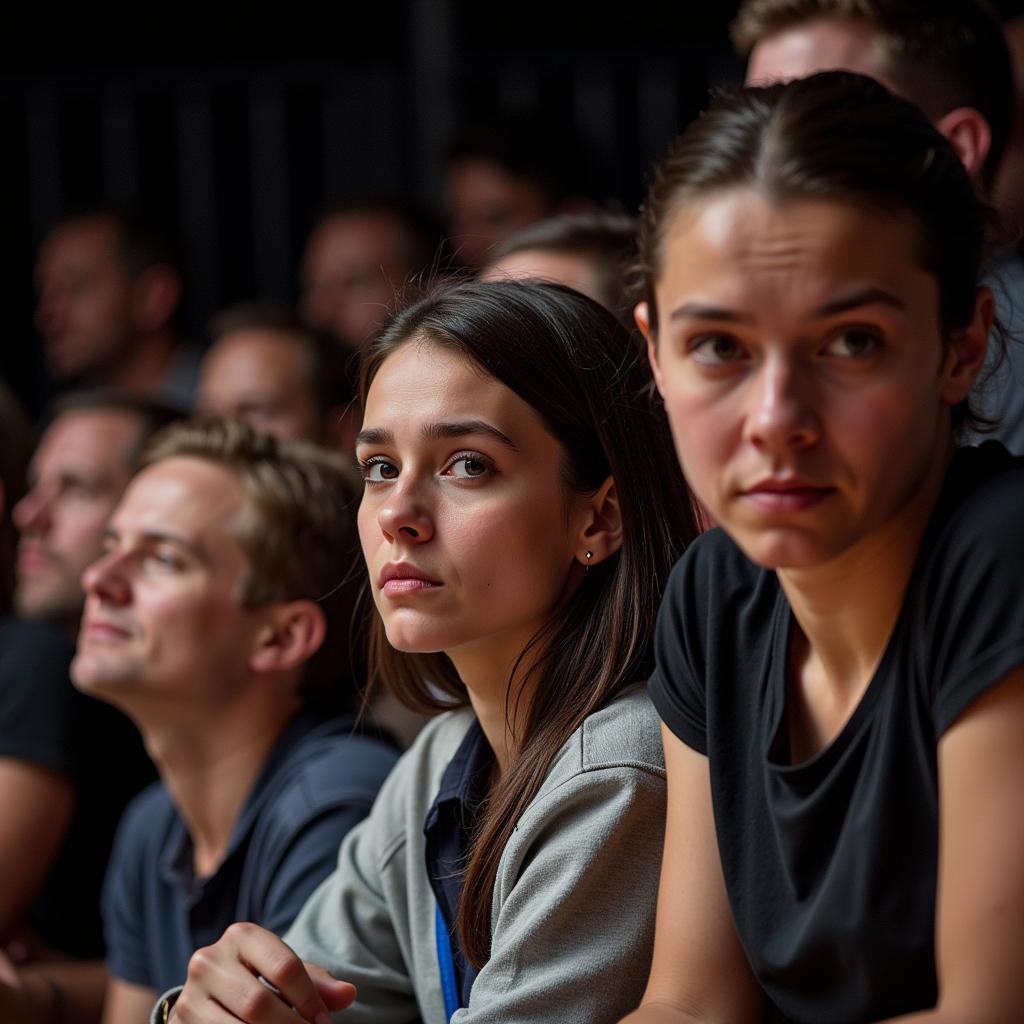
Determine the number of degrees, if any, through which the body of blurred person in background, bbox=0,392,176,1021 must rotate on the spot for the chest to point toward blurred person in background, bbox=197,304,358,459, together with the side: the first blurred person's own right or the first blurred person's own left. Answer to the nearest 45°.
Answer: approximately 180°

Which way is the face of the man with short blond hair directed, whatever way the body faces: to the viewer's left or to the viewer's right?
to the viewer's left

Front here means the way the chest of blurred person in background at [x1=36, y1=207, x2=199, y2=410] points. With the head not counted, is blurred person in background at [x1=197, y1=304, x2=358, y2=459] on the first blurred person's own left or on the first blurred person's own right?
on the first blurred person's own left

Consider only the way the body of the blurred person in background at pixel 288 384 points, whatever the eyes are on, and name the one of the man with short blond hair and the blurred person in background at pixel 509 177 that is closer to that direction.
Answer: the man with short blond hair

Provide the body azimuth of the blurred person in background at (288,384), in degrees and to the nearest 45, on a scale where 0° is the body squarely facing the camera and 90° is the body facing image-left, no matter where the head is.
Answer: approximately 45°
